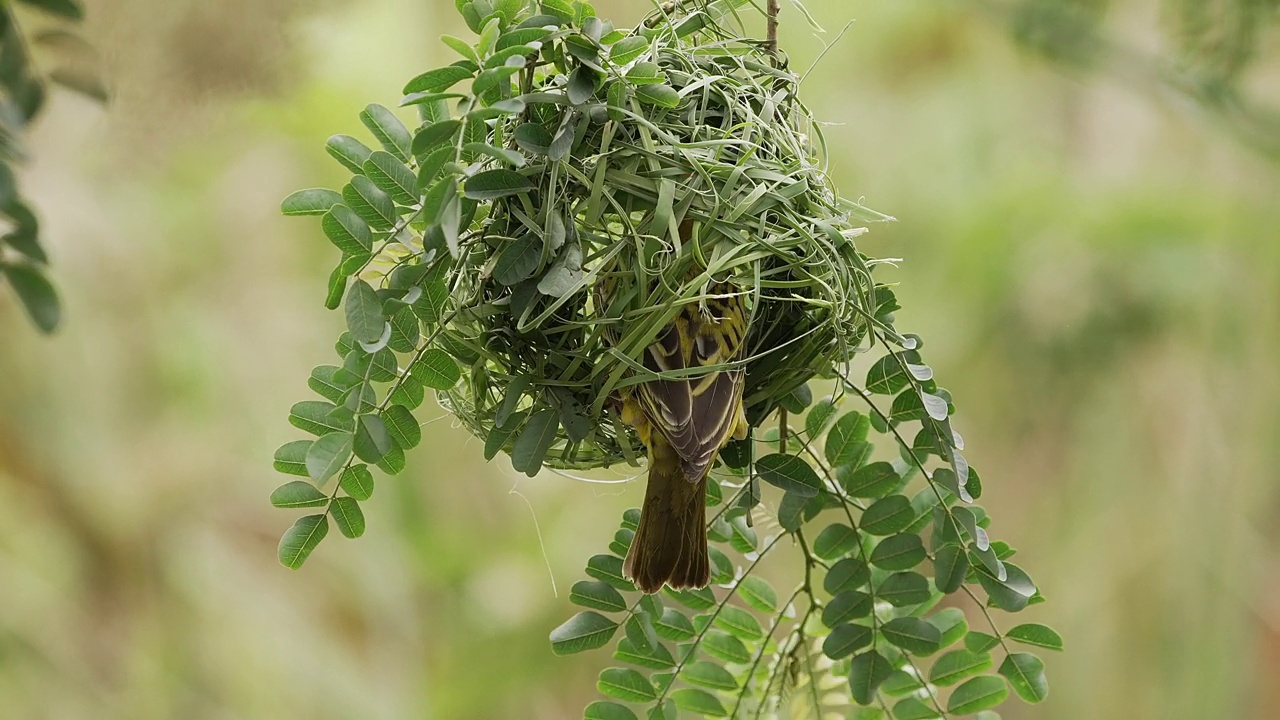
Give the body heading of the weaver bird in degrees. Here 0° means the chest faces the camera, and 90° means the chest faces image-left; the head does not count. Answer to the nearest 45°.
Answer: approximately 180°
